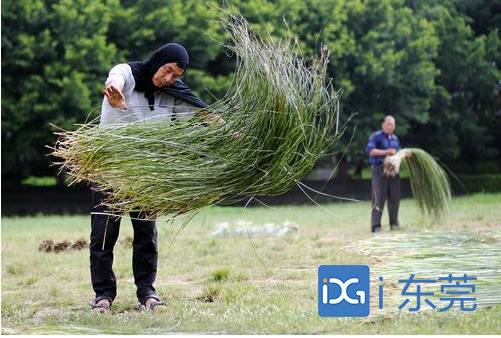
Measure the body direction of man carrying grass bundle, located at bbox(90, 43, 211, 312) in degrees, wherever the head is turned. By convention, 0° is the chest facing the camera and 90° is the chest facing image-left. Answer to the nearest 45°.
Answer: approximately 0°

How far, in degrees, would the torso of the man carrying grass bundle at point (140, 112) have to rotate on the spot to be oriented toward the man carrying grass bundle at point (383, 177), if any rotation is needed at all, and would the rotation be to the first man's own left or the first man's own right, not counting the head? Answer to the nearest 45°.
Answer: approximately 135° to the first man's own left
